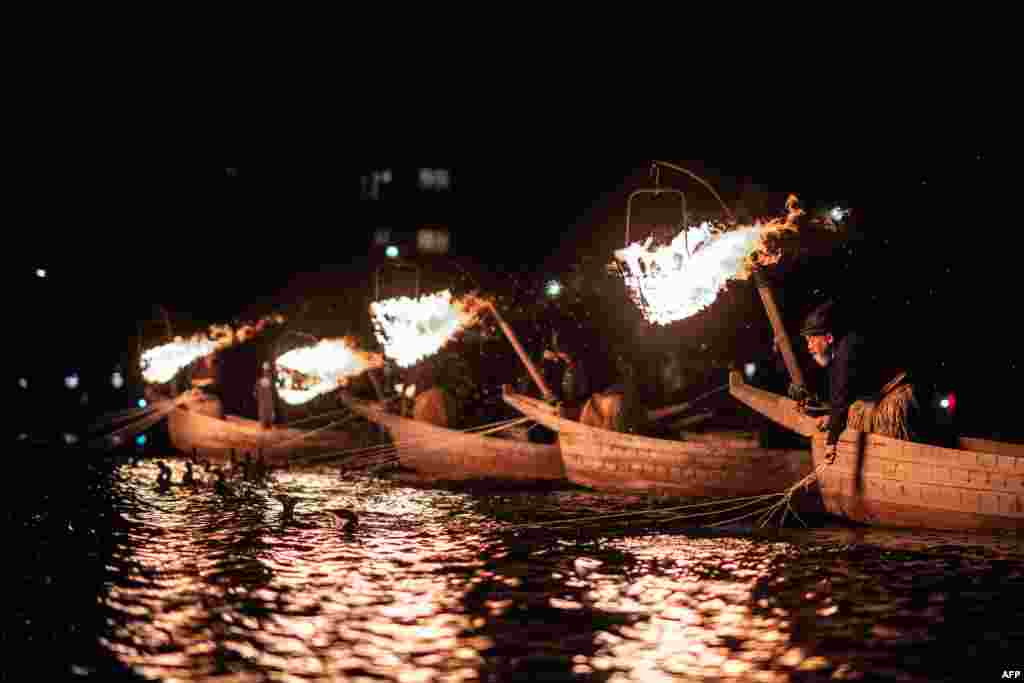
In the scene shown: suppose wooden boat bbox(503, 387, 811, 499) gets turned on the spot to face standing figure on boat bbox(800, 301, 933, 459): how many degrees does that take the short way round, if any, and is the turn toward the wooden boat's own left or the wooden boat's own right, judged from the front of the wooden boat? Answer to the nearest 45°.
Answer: approximately 135° to the wooden boat's own left

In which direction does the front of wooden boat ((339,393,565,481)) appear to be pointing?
to the viewer's left

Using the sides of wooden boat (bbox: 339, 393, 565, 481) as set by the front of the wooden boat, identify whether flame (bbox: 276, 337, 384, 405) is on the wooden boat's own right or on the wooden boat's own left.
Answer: on the wooden boat's own right

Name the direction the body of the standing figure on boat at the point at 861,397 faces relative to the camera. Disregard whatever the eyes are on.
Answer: to the viewer's left

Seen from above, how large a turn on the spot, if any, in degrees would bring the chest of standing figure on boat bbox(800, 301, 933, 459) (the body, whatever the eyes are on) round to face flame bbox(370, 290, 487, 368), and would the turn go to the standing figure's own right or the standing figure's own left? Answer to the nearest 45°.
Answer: approximately 45° to the standing figure's own right

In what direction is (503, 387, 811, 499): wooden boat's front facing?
to the viewer's left

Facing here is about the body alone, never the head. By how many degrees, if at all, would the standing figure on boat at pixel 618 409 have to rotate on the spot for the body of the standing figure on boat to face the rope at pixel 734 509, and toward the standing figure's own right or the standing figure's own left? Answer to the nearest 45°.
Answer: approximately 90° to the standing figure's own left

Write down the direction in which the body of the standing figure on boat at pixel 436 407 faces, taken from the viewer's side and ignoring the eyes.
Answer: to the viewer's left

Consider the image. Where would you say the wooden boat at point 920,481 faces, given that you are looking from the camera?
facing to the left of the viewer

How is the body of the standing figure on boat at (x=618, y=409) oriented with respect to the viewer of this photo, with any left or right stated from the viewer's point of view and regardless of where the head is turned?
facing to the left of the viewer
